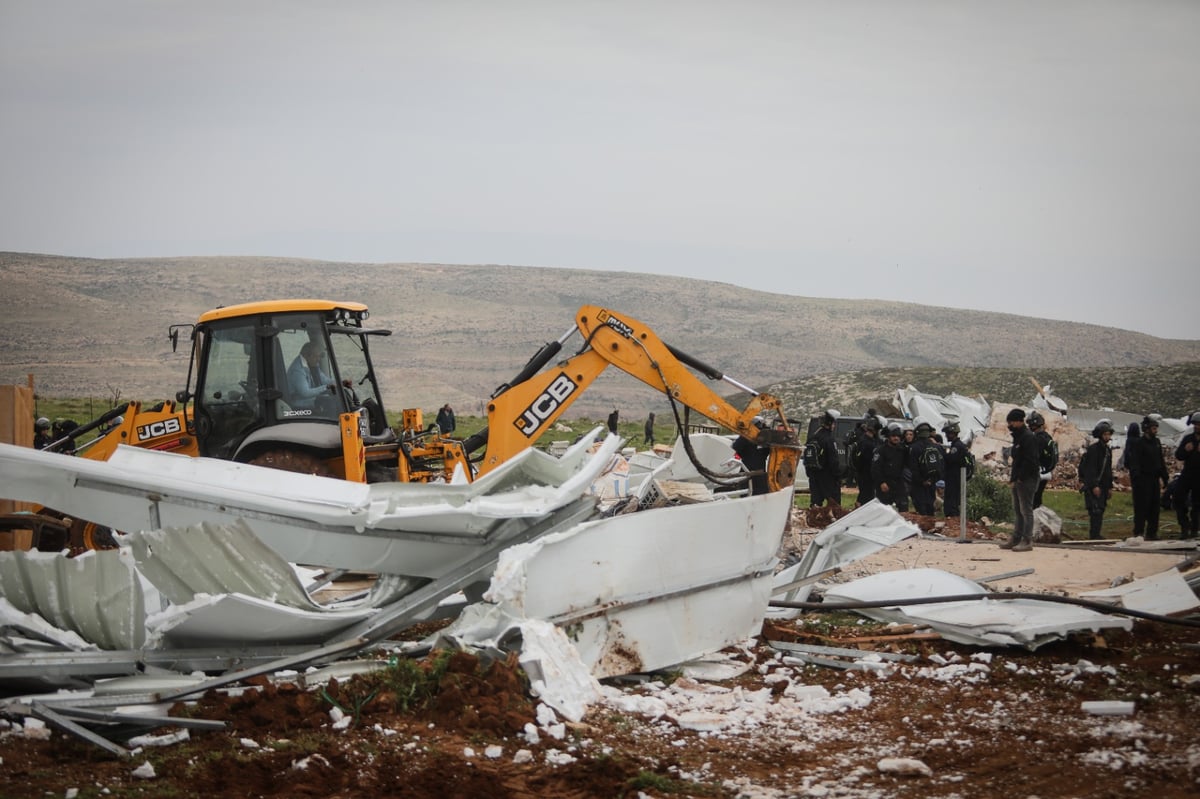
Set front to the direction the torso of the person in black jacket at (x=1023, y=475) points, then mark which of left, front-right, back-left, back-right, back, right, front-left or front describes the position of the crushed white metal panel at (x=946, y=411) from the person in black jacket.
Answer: right

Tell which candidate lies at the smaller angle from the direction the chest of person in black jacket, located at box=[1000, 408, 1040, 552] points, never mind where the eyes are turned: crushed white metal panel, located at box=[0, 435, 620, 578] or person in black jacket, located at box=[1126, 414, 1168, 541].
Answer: the crushed white metal panel

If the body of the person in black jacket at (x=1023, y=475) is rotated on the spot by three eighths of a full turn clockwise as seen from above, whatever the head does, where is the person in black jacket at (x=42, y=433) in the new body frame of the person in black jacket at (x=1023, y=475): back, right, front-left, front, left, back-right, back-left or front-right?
back-left

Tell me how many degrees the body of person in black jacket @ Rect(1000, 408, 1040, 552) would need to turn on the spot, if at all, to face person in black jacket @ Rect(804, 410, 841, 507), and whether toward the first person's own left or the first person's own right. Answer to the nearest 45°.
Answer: approximately 45° to the first person's own right

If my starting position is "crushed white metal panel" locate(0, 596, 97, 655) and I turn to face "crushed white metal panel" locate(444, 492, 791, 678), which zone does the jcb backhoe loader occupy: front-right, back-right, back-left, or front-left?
front-left

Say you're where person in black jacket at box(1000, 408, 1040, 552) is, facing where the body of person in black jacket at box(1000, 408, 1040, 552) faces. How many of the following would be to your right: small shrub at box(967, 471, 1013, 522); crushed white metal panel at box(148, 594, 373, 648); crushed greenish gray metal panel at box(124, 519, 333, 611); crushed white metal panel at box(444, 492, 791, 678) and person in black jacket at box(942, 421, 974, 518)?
2

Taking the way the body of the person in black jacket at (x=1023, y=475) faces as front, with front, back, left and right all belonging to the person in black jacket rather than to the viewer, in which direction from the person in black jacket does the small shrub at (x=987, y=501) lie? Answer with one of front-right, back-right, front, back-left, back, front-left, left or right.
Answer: right

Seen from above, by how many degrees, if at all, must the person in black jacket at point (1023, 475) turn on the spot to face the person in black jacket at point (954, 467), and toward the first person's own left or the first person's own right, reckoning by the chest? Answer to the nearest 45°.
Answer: approximately 90° to the first person's own right

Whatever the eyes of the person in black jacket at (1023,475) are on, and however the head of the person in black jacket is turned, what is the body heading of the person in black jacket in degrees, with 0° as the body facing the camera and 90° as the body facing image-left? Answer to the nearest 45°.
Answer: approximately 90°

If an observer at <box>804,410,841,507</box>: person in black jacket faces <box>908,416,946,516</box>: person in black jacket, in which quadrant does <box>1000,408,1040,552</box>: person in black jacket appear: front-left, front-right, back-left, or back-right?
front-right

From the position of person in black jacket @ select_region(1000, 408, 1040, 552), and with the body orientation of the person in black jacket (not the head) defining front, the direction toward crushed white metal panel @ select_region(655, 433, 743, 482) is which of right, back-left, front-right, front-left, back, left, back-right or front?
front

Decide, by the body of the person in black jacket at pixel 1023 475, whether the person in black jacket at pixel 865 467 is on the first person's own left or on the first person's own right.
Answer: on the first person's own right
